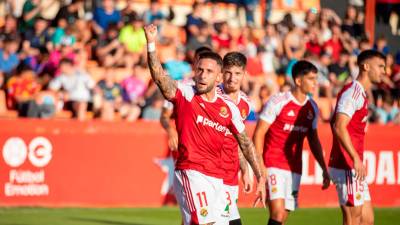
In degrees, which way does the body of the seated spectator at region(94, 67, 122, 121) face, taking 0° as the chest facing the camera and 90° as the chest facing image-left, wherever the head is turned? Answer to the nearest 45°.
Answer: approximately 0°

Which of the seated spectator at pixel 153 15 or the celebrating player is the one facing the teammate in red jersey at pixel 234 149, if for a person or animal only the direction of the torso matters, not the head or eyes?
the seated spectator

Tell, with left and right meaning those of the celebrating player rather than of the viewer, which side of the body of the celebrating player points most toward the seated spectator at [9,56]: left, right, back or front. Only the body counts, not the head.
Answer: back

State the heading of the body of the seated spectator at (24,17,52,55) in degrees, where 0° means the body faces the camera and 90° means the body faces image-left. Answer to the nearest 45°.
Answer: approximately 0°

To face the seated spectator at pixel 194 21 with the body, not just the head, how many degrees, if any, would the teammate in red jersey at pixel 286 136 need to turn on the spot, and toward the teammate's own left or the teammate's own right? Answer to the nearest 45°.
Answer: approximately 135° to the teammate's own left
